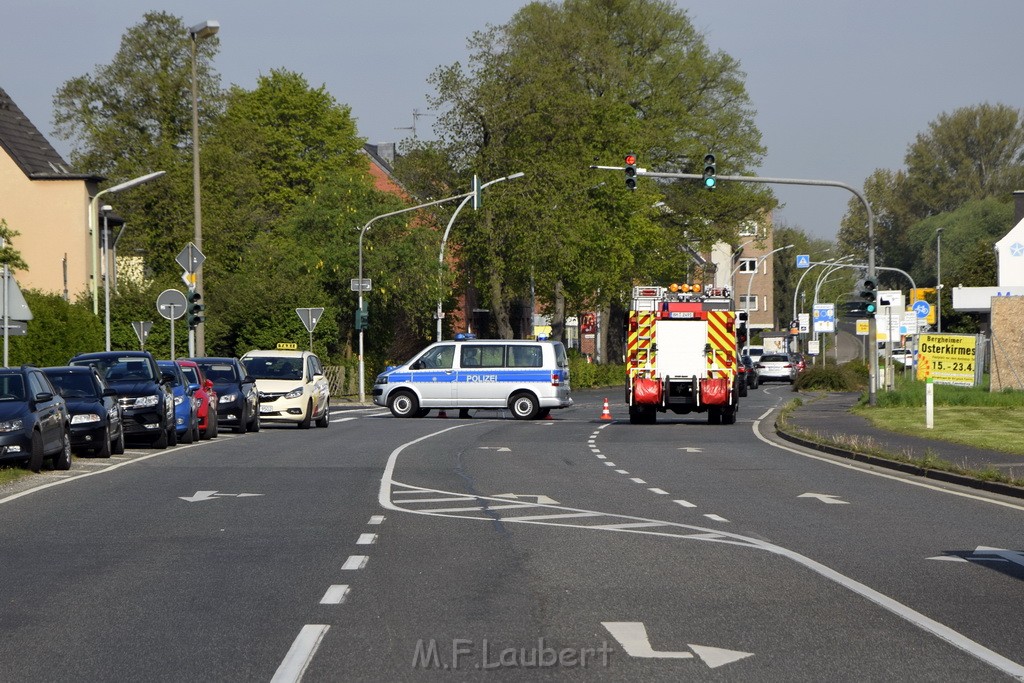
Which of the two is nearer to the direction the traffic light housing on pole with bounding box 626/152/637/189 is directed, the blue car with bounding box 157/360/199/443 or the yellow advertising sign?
the blue car

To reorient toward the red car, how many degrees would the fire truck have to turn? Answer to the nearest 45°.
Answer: approximately 135° to its left

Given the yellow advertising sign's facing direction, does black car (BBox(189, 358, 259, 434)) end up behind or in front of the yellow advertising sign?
in front

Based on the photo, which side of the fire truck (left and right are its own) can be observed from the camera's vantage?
back

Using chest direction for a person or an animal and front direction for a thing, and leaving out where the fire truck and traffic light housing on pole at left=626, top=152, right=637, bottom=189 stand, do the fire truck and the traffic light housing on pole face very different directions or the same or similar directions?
very different directions

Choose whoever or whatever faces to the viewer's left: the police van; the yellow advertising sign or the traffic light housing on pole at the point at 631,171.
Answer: the police van

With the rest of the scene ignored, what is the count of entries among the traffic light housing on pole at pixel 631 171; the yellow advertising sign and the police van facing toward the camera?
2

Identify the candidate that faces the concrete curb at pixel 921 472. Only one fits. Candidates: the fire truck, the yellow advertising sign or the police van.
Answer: the yellow advertising sign

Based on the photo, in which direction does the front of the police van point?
to the viewer's left

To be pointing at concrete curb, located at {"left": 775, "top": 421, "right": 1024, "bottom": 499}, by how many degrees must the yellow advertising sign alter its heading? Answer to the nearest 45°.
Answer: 0° — it already faces it

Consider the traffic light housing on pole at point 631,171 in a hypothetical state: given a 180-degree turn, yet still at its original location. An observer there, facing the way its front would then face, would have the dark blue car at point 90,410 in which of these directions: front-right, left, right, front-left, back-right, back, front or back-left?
back-left

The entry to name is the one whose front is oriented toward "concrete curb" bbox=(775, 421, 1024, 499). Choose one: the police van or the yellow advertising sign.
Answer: the yellow advertising sign

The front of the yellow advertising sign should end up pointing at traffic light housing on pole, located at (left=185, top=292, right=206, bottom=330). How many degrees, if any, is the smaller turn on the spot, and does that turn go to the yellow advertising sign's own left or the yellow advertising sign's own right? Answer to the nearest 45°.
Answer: approximately 45° to the yellow advertising sign's own right
